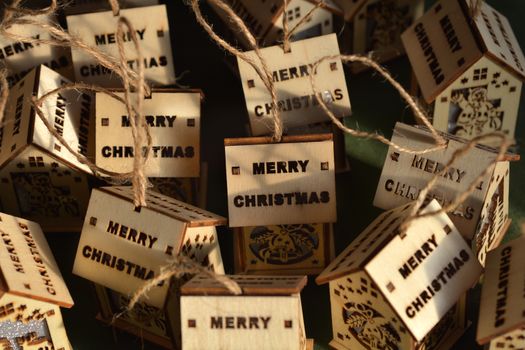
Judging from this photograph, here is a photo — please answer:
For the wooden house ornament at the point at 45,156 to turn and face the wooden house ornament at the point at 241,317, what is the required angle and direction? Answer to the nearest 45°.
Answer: approximately 45° to its left

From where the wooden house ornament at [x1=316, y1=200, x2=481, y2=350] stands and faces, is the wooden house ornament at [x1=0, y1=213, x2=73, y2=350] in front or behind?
in front

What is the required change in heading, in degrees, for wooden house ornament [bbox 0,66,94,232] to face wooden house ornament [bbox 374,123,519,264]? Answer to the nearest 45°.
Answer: approximately 45° to its left

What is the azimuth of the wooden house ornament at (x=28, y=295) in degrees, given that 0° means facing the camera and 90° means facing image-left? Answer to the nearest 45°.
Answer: approximately 0°

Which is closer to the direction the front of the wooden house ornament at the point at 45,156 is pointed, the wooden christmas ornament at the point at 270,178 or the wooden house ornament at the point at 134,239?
the wooden house ornament

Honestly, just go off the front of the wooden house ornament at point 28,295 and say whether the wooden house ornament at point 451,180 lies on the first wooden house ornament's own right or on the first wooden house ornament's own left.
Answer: on the first wooden house ornament's own left

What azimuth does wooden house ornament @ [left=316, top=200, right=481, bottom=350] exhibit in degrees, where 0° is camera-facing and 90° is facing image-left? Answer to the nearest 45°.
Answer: approximately 45°

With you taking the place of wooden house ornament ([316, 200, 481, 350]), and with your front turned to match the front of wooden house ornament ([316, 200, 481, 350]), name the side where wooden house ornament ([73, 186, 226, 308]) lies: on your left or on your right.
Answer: on your right
